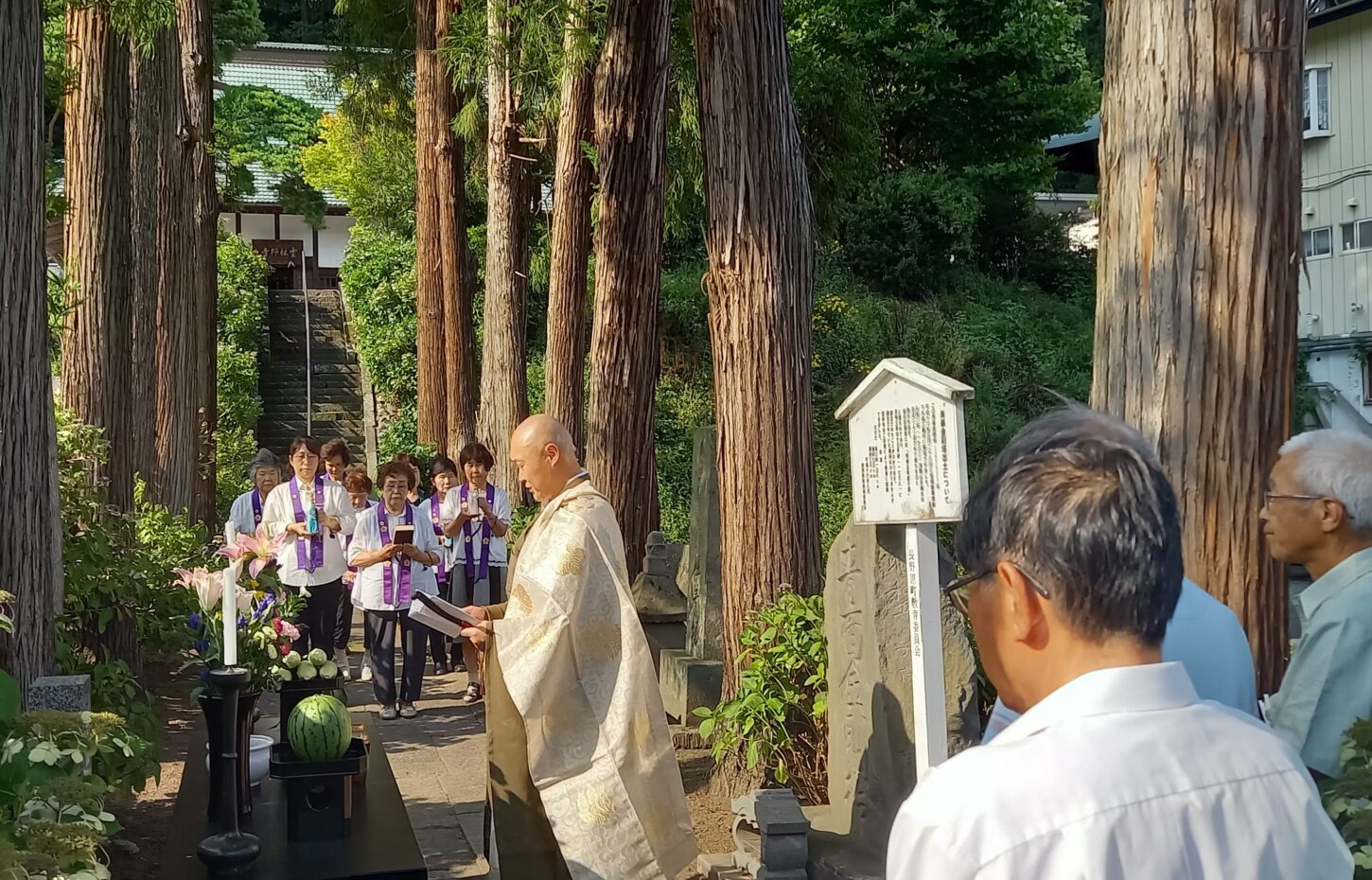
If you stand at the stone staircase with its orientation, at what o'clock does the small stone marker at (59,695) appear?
The small stone marker is roughly at 12 o'clock from the stone staircase.

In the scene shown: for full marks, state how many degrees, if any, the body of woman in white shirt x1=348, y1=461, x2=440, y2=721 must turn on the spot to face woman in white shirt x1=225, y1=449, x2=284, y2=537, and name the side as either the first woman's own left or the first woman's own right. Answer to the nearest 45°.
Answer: approximately 135° to the first woman's own right

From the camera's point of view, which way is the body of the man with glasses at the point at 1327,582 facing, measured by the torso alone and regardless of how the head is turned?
to the viewer's left

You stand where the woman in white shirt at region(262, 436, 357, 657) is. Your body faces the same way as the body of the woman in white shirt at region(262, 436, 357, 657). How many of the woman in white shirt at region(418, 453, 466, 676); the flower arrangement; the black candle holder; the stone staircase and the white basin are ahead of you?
3

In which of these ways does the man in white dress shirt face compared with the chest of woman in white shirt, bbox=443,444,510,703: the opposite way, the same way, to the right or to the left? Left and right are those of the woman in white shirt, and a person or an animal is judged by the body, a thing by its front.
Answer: the opposite way

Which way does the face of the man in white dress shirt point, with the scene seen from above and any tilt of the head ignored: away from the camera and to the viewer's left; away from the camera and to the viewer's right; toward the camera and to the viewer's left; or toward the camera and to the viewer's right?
away from the camera and to the viewer's left

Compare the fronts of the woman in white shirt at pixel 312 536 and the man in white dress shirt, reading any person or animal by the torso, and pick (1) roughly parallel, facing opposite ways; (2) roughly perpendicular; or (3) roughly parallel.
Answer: roughly parallel, facing opposite ways

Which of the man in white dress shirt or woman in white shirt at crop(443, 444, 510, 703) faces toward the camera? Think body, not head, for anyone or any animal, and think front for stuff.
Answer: the woman in white shirt

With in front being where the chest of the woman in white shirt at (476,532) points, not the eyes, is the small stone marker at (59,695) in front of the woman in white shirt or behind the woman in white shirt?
in front

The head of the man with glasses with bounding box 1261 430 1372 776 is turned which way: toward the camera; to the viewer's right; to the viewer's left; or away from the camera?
to the viewer's left

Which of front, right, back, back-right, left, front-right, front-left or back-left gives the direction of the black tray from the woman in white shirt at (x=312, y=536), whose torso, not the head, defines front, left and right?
front

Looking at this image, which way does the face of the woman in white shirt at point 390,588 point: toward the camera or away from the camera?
toward the camera

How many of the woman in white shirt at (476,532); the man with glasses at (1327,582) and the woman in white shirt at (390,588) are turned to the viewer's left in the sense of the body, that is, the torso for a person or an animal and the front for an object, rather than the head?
1

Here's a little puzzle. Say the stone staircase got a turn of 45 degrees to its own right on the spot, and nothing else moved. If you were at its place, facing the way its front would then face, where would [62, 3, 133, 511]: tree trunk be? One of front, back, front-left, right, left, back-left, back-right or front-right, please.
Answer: front-left

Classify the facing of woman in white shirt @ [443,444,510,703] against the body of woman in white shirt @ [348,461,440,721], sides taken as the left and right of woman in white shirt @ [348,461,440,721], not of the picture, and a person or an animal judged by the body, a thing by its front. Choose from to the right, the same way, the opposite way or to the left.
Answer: the same way

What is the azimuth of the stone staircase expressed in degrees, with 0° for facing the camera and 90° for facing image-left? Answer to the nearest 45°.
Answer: approximately 0°

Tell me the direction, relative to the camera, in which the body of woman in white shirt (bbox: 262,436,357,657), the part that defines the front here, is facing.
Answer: toward the camera
